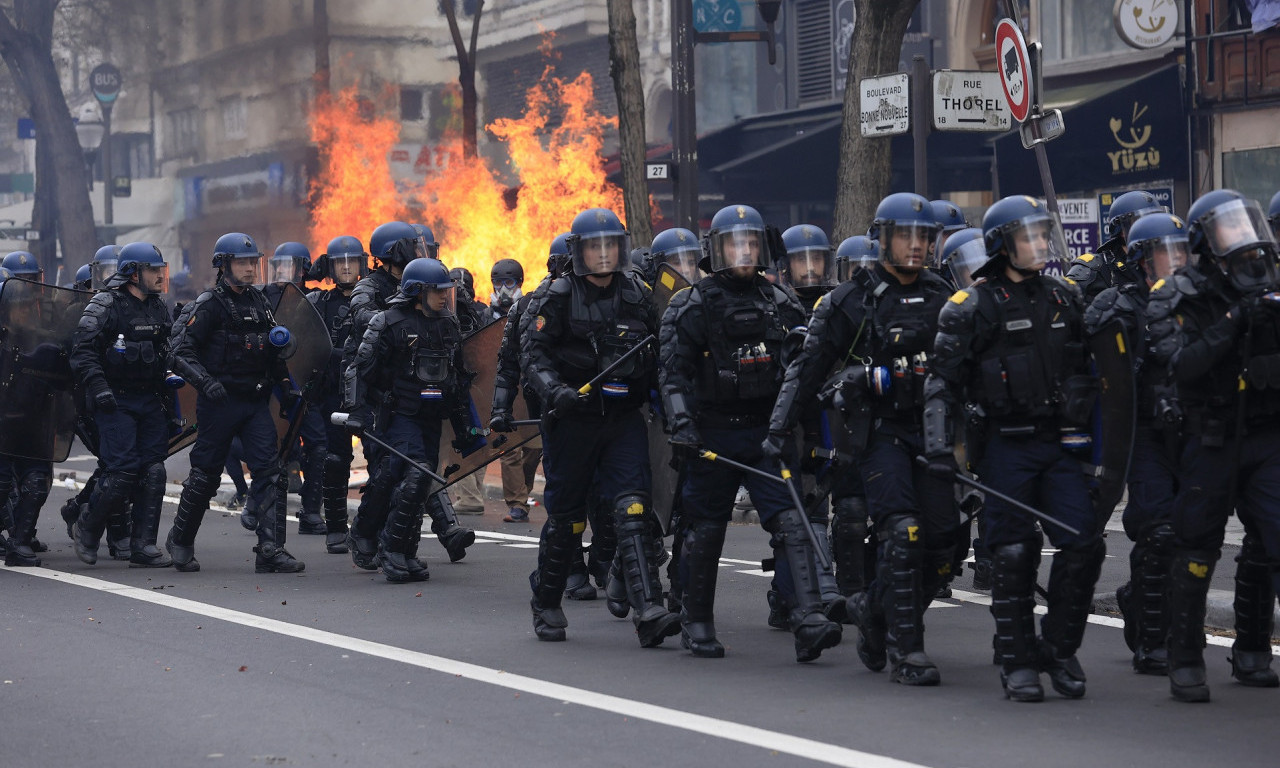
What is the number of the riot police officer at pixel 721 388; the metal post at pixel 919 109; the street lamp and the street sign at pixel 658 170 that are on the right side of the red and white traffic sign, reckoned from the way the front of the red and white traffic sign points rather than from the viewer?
3

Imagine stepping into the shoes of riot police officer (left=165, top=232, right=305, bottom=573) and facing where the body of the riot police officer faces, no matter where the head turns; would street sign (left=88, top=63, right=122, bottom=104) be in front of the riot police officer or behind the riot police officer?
behind

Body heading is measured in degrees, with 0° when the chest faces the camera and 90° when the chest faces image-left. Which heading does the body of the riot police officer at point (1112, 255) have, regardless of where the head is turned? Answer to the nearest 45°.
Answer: approximately 315°

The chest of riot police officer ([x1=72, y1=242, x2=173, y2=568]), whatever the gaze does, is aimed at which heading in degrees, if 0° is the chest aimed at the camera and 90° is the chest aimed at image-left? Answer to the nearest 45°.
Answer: approximately 315°

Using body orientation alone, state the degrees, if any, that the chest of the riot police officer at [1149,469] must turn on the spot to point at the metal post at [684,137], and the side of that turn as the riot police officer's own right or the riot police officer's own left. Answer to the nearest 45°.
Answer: approximately 180°

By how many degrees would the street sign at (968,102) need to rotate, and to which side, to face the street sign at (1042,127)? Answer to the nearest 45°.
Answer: approximately 45° to its left

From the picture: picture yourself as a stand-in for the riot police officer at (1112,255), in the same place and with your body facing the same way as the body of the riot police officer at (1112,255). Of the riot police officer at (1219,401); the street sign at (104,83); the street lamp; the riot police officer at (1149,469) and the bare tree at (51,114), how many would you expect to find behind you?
3
